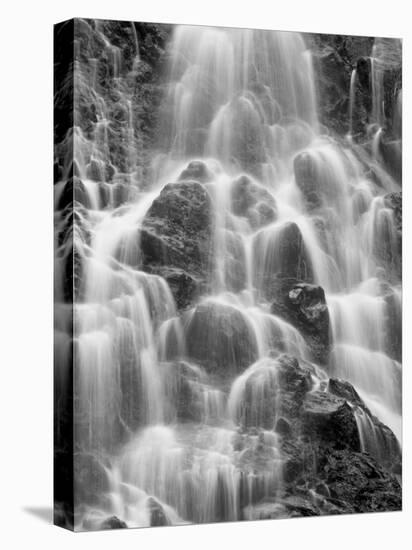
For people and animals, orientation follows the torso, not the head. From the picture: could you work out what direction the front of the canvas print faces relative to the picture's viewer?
facing the viewer and to the right of the viewer
